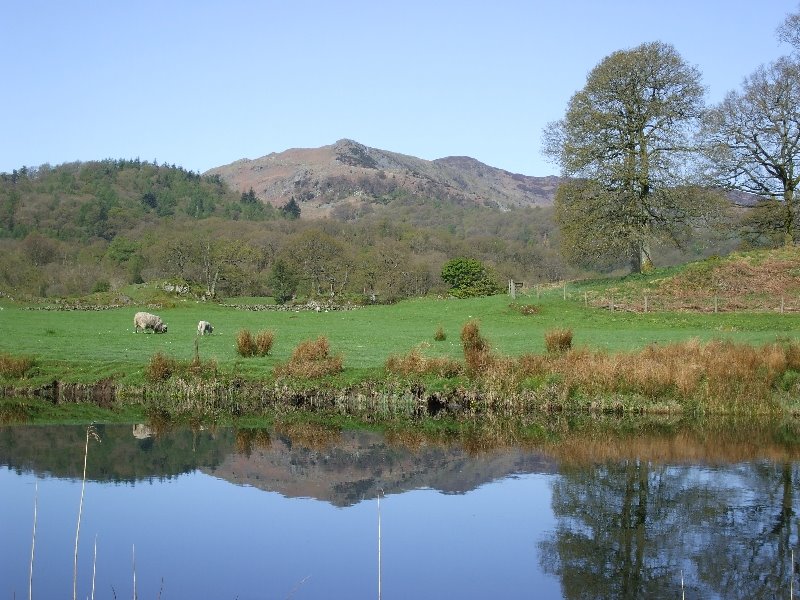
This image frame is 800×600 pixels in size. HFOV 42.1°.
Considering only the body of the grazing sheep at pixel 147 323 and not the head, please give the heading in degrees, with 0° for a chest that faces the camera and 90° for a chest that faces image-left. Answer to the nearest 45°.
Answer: approximately 270°
